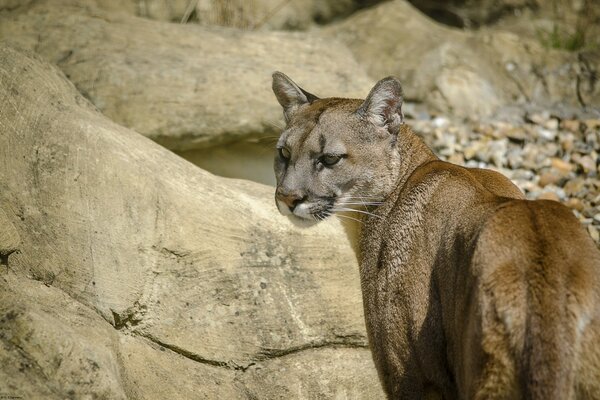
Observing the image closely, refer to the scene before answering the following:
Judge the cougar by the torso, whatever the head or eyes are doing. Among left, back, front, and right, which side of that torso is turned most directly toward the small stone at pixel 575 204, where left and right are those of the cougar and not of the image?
right

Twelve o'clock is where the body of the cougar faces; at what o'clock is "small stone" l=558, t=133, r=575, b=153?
The small stone is roughly at 2 o'clock from the cougar.

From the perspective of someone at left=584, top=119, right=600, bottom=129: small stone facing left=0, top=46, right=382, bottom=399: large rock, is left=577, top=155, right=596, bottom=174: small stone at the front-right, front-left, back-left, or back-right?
front-left

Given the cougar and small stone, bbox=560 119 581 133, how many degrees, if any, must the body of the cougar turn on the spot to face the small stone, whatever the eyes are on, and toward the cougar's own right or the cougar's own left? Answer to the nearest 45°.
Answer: approximately 45° to the cougar's own right

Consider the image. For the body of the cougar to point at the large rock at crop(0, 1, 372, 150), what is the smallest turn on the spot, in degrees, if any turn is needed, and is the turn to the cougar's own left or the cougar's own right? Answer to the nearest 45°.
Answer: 0° — it already faces it

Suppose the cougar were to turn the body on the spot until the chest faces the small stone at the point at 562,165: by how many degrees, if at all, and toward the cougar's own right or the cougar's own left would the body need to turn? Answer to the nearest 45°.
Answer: approximately 45° to the cougar's own right

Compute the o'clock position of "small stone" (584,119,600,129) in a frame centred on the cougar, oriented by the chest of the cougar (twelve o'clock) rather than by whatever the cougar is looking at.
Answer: The small stone is roughly at 2 o'clock from the cougar.

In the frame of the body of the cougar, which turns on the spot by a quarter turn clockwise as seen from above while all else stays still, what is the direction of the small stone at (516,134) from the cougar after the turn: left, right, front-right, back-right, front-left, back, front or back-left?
front-left

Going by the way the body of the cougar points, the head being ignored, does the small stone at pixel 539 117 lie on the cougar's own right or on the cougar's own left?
on the cougar's own right

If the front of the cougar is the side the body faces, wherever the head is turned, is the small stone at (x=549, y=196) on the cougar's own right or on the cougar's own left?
on the cougar's own right

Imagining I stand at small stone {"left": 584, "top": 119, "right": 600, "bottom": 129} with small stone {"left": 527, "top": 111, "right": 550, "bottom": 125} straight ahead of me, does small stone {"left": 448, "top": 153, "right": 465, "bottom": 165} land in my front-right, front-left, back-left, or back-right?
front-left

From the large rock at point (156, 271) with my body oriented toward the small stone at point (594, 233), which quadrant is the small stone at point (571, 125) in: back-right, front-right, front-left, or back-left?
front-left

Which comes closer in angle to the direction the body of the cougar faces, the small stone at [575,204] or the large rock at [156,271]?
the large rock

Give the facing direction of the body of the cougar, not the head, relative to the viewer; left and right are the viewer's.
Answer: facing away from the viewer and to the left of the viewer

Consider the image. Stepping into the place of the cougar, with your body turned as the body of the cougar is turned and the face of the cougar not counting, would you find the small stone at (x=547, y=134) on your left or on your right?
on your right

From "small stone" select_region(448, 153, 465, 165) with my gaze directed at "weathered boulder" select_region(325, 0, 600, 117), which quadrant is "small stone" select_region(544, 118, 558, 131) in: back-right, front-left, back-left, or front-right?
front-right
